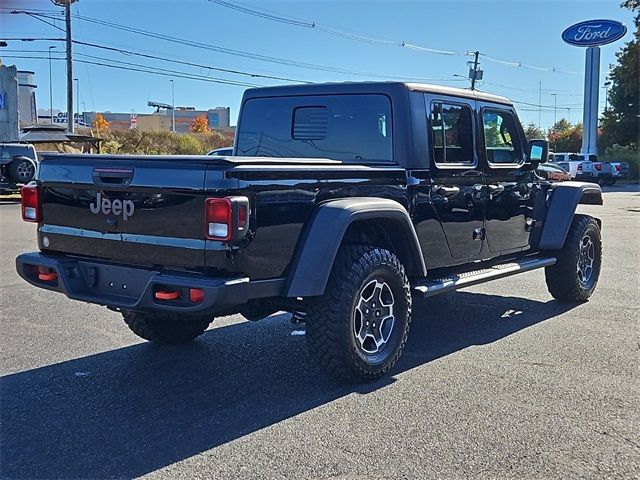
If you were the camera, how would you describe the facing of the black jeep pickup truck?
facing away from the viewer and to the right of the viewer

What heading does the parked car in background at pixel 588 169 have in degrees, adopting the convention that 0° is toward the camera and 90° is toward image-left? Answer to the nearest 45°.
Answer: approximately 135°

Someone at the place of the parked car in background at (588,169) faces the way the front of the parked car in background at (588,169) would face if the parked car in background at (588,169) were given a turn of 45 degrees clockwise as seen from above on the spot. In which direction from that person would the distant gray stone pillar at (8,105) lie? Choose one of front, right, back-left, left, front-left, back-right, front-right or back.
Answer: back-left

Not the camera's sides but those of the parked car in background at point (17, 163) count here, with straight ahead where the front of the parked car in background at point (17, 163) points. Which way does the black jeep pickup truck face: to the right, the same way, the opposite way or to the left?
to the right

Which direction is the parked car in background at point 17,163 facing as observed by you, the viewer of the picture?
facing away from the viewer and to the left of the viewer
